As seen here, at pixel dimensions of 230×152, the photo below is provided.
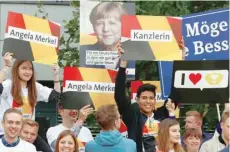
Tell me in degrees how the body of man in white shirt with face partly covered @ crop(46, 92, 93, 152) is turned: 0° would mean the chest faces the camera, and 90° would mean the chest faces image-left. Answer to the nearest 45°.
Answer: approximately 315°

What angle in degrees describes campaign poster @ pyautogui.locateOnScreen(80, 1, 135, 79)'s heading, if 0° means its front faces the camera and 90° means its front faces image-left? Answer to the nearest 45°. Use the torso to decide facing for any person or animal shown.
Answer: approximately 0°

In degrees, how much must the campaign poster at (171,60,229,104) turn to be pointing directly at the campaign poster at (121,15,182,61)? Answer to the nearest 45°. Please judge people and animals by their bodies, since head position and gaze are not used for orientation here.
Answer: approximately 135° to its right

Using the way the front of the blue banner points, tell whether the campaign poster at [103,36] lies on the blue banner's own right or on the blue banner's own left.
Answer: on the blue banner's own right

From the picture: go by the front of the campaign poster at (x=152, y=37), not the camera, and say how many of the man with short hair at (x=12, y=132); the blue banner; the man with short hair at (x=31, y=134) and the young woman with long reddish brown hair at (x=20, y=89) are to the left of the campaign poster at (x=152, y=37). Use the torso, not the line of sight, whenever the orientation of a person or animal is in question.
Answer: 1
